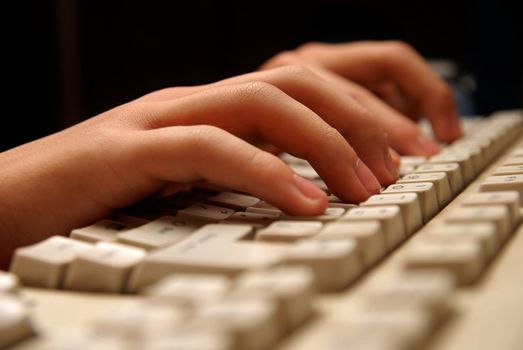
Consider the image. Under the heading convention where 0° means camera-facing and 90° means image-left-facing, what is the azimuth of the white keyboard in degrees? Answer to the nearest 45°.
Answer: approximately 90°
